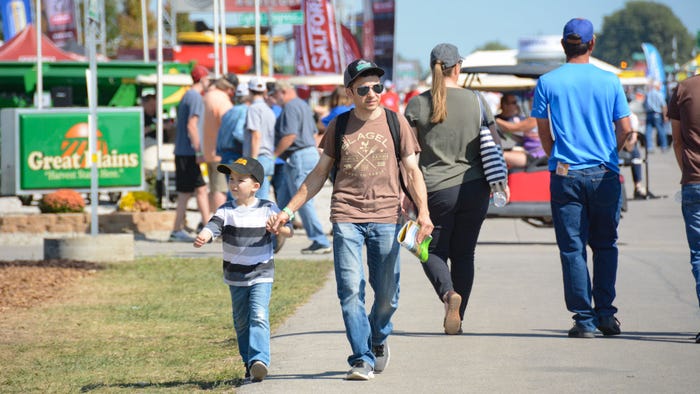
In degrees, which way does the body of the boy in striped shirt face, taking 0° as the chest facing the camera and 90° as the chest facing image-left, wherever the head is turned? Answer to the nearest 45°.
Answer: approximately 0°

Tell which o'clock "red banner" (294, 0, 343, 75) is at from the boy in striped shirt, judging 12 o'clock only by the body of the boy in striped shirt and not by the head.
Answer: The red banner is roughly at 6 o'clock from the boy in striped shirt.

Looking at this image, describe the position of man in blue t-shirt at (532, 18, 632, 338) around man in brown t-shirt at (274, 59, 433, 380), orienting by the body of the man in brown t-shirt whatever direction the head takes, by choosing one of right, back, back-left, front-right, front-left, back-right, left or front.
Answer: back-left

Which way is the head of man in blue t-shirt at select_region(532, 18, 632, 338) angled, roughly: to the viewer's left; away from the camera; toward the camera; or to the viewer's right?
away from the camera

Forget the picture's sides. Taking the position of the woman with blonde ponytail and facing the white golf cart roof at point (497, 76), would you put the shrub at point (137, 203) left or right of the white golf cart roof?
left

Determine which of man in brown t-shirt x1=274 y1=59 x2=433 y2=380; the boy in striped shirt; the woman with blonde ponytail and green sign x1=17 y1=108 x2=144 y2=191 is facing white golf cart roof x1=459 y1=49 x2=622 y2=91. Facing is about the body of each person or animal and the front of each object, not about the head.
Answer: the woman with blonde ponytail

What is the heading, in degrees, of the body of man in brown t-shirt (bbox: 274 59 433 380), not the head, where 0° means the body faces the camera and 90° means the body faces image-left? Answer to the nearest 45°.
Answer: approximately 0°

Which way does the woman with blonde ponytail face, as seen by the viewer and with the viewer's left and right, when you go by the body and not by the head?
facing away from the viewer

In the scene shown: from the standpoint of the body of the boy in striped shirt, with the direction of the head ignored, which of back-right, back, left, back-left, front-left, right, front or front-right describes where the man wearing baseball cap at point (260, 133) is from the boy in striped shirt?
back

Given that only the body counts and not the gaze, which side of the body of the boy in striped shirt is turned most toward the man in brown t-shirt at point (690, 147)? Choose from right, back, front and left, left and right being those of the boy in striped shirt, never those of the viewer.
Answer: left

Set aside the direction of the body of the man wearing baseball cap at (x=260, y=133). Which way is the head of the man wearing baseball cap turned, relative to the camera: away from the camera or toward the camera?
away from the camera
